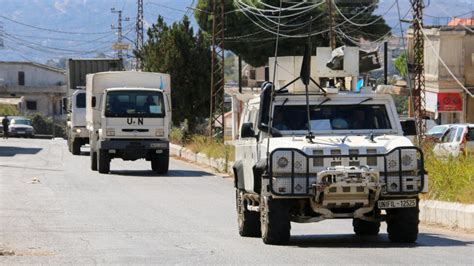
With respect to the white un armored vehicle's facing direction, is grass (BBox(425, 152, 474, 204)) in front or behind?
behind

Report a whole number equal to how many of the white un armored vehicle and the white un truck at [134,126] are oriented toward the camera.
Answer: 2

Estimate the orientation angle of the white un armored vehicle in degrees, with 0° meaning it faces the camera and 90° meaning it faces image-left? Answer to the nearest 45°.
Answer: approximately 0°

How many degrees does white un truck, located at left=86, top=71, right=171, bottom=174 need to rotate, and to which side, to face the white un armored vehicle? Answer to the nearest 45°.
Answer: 0° — it already faces it

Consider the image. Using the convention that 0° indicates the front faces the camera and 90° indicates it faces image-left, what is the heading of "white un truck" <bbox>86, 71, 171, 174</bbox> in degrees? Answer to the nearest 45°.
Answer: approximately 0°
